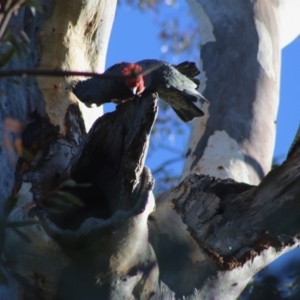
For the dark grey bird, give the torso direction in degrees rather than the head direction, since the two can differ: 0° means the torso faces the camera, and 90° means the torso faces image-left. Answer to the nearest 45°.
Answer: approximately 45°

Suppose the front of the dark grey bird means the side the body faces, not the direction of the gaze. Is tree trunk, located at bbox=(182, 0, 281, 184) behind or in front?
behind
